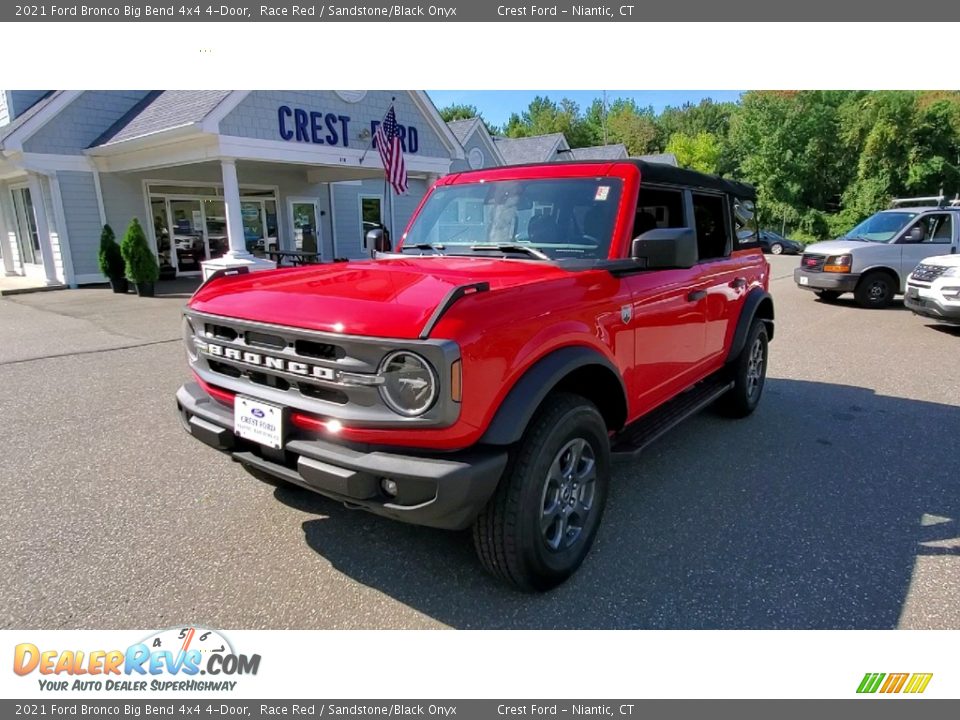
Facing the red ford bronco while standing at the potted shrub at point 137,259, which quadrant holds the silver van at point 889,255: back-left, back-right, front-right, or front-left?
front-left

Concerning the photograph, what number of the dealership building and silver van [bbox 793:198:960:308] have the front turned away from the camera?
0

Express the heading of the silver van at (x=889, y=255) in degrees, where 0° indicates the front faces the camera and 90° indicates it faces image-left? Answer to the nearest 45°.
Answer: approximately 45°

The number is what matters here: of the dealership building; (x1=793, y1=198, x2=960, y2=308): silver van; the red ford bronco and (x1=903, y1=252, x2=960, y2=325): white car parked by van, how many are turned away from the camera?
0

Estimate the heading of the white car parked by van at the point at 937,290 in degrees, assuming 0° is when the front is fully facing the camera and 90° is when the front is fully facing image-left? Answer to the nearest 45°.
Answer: approximately 45°

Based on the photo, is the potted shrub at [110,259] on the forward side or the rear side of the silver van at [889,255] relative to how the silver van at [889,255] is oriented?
on the forward side

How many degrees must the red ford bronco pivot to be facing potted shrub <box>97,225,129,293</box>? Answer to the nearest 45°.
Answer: approximately 90° to its right

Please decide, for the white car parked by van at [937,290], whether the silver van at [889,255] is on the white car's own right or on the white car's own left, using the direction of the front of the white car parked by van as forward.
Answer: on the white car's own right

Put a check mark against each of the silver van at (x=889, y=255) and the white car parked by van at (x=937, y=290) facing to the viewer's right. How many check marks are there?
0

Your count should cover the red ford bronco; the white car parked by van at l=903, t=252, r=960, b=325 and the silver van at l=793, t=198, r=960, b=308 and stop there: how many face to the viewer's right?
0

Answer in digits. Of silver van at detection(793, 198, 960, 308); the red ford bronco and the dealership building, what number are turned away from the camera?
0

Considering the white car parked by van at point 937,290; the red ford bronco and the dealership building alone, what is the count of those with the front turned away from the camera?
0

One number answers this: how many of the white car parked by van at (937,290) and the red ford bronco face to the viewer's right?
0

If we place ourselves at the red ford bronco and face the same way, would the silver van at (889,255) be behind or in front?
behind
